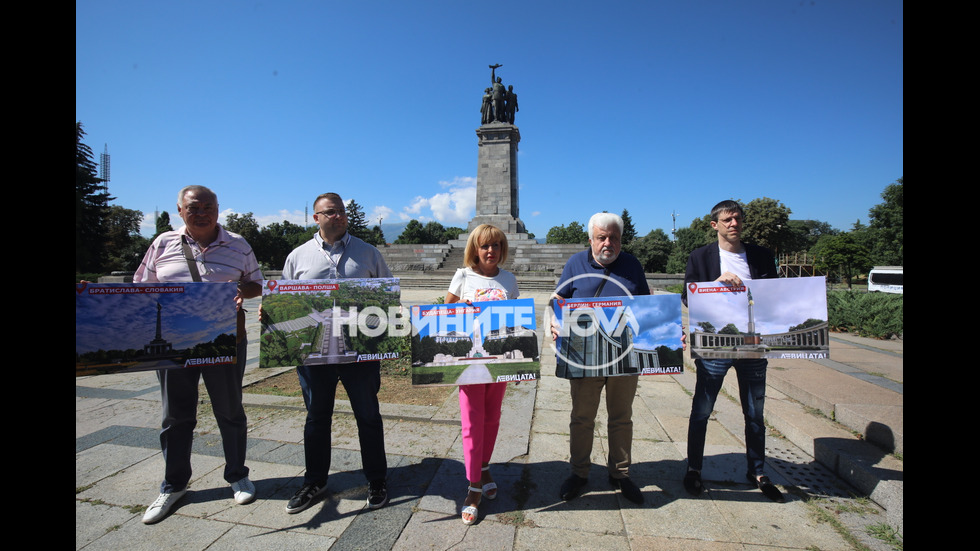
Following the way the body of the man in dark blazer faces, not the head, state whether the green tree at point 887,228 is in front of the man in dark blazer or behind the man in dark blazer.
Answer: behind

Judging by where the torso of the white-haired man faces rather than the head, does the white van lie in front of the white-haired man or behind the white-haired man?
behind

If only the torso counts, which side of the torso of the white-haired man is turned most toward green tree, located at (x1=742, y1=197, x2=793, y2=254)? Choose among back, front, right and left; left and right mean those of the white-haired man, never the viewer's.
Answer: back

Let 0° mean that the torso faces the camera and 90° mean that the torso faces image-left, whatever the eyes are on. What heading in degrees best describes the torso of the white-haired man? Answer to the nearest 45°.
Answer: approximately 0°

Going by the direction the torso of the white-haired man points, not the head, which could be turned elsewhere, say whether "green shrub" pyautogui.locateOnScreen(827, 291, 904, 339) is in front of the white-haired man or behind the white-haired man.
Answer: behind

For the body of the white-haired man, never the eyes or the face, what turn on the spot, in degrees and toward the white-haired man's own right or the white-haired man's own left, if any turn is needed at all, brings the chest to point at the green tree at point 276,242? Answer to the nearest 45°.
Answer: approximately 135° to the white-haired man's own right

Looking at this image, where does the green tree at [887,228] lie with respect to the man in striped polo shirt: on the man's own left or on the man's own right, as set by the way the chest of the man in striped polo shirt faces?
on the man's own left
